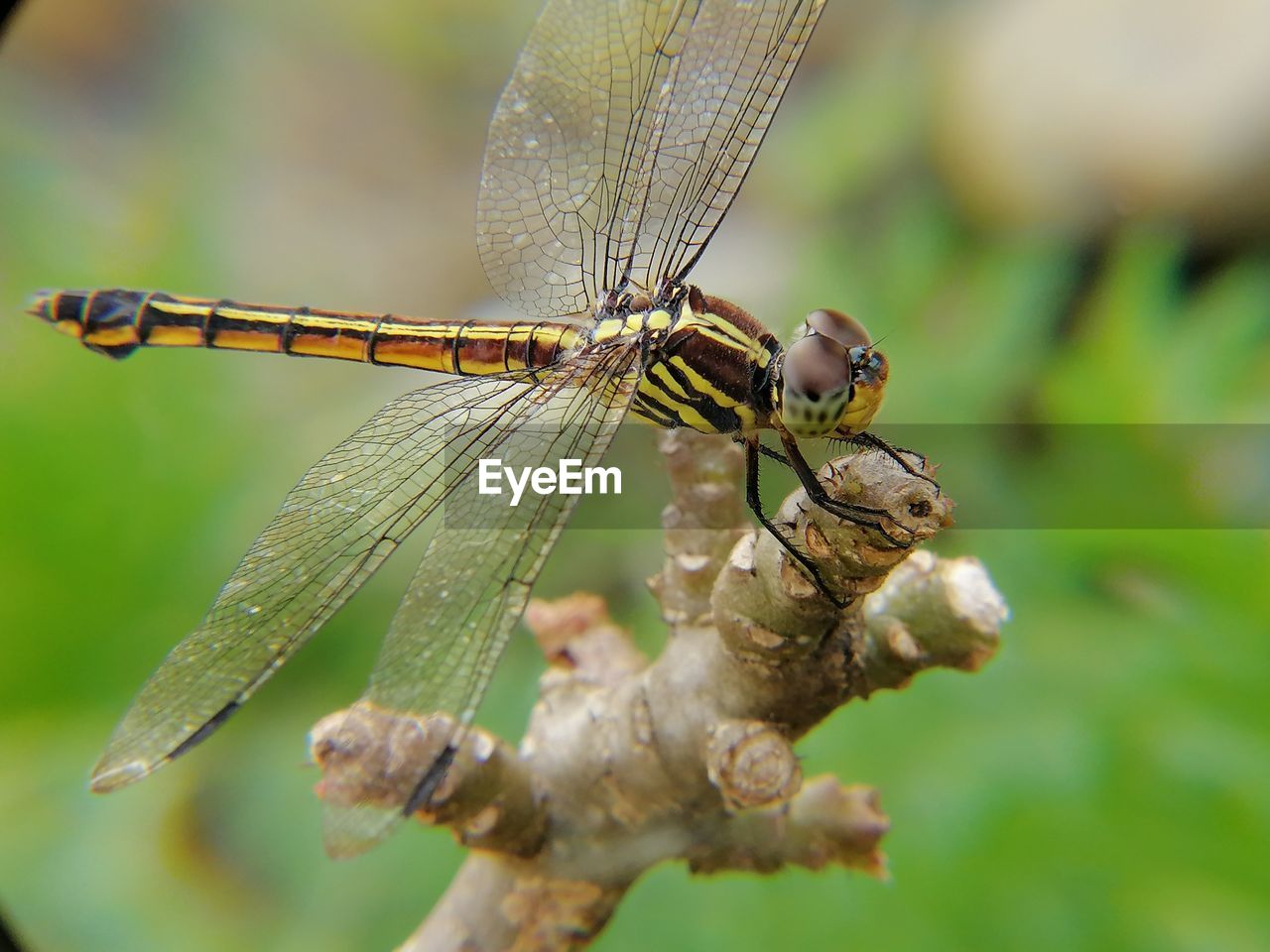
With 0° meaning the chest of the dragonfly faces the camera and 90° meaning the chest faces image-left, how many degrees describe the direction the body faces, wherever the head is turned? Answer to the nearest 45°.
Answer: approximately 270°
